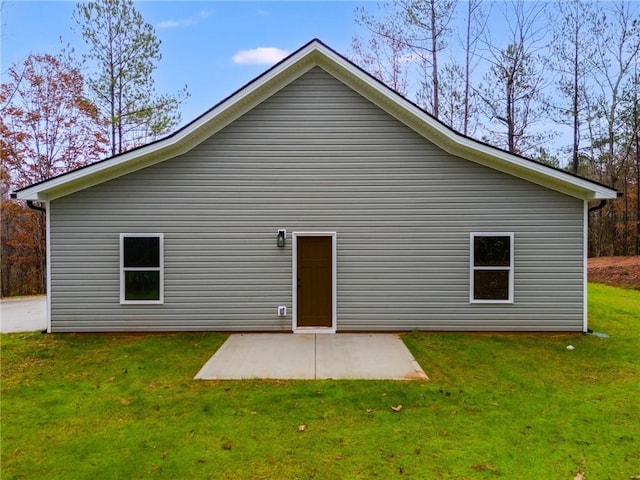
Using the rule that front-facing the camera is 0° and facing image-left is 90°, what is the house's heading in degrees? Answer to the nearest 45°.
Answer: approximately 0°

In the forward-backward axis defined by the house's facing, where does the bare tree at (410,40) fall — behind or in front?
behind

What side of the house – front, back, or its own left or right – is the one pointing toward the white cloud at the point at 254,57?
back

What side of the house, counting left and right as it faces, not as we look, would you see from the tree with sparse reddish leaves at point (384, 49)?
back

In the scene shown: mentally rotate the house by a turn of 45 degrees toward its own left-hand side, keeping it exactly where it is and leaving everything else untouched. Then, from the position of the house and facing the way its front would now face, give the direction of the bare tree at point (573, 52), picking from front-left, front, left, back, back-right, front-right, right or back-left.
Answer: left

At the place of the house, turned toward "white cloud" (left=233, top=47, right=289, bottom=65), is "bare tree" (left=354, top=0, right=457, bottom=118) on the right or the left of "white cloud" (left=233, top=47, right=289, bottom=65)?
right

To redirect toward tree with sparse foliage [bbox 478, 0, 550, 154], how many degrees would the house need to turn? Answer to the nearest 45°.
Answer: approximately 135° to its left
